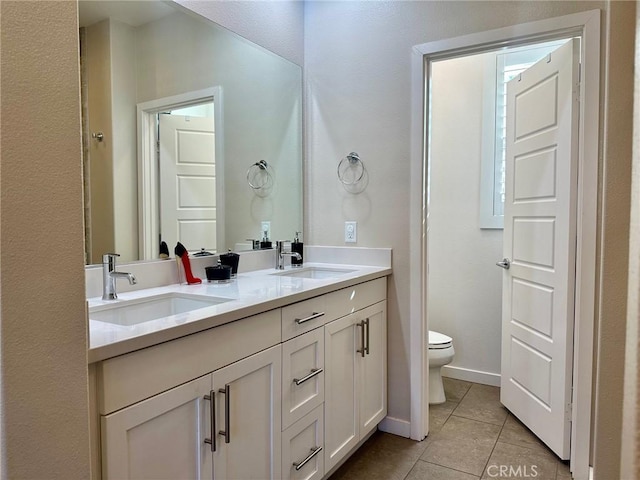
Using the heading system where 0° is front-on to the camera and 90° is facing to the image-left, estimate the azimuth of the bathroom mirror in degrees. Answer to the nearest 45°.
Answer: approximately 315°

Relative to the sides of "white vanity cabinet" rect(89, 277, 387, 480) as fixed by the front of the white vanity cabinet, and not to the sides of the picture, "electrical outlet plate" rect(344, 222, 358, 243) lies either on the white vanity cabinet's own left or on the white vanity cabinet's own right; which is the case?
on the white vanity cabinet's own left
